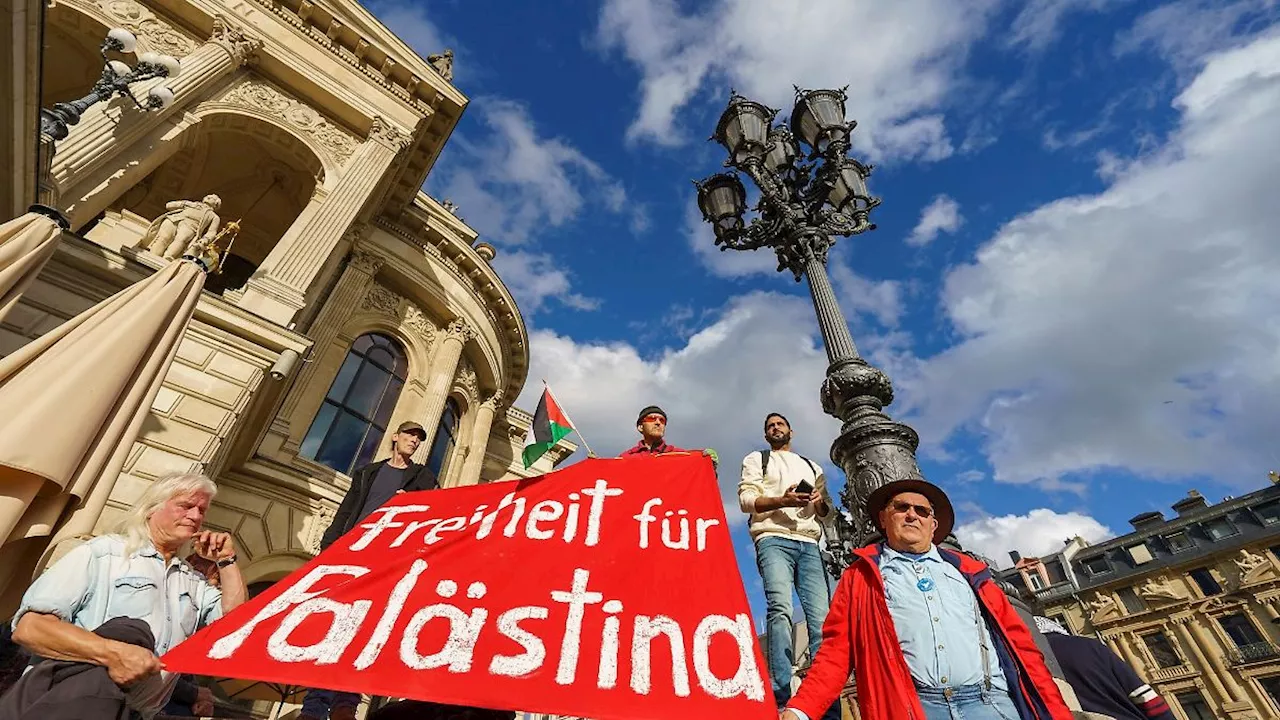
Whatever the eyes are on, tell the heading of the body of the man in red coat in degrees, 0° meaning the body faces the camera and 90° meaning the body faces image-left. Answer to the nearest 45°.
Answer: approximately 0°

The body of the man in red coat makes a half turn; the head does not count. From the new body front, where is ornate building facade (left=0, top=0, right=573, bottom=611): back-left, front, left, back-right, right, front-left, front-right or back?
left

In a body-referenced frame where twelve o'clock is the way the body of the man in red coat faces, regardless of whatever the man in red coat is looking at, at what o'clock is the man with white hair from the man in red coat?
The man with white hair is roughly at 2 o'clock from the man in red coat.

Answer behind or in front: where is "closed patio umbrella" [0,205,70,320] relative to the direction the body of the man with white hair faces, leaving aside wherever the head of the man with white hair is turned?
behind

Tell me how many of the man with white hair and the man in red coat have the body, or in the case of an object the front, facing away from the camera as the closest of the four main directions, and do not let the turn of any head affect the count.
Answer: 0

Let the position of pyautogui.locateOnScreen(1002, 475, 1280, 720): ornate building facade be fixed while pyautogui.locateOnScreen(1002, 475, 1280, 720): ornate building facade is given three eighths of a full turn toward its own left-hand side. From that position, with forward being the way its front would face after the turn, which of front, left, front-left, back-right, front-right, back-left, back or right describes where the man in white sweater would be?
right

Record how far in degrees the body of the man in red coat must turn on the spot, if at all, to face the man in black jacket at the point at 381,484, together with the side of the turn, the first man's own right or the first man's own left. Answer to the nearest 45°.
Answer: approximately 90° to the first man's own right

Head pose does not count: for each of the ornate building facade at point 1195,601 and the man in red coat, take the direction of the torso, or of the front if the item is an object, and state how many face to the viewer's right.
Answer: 0

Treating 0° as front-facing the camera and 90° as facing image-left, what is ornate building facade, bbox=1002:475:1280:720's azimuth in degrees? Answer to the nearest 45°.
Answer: approximately 45°

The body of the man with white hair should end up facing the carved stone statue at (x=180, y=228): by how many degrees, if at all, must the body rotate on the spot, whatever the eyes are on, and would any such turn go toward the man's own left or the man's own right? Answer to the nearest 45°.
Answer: approximately 135° to the man's own left

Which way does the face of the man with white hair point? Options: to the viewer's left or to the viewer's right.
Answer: to the viewer's right
